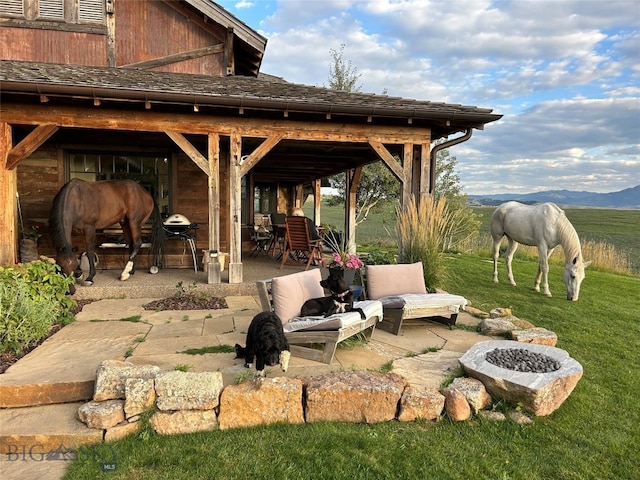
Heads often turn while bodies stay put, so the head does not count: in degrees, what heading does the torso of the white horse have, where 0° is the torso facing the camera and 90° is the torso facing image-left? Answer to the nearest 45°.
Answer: approximately 315°

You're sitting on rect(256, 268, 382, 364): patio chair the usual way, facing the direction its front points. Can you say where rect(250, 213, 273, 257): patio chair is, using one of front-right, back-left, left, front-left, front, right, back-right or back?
back-left

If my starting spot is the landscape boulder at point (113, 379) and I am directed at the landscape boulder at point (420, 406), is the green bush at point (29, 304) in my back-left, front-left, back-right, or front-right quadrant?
back-left

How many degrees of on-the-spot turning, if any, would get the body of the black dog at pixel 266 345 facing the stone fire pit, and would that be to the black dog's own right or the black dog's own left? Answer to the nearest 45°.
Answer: approximately 45° to the black dog's own left

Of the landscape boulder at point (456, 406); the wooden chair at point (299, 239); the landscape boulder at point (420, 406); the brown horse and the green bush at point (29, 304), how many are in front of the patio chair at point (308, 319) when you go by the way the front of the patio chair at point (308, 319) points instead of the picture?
2

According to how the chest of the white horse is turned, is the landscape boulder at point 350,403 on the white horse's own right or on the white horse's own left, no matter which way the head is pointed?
on the white horse's own right

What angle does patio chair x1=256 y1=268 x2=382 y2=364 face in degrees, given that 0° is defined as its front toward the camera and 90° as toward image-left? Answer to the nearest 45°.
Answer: approximately 315°

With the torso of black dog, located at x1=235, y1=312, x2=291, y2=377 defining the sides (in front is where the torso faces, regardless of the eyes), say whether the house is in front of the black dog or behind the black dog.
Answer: behind
